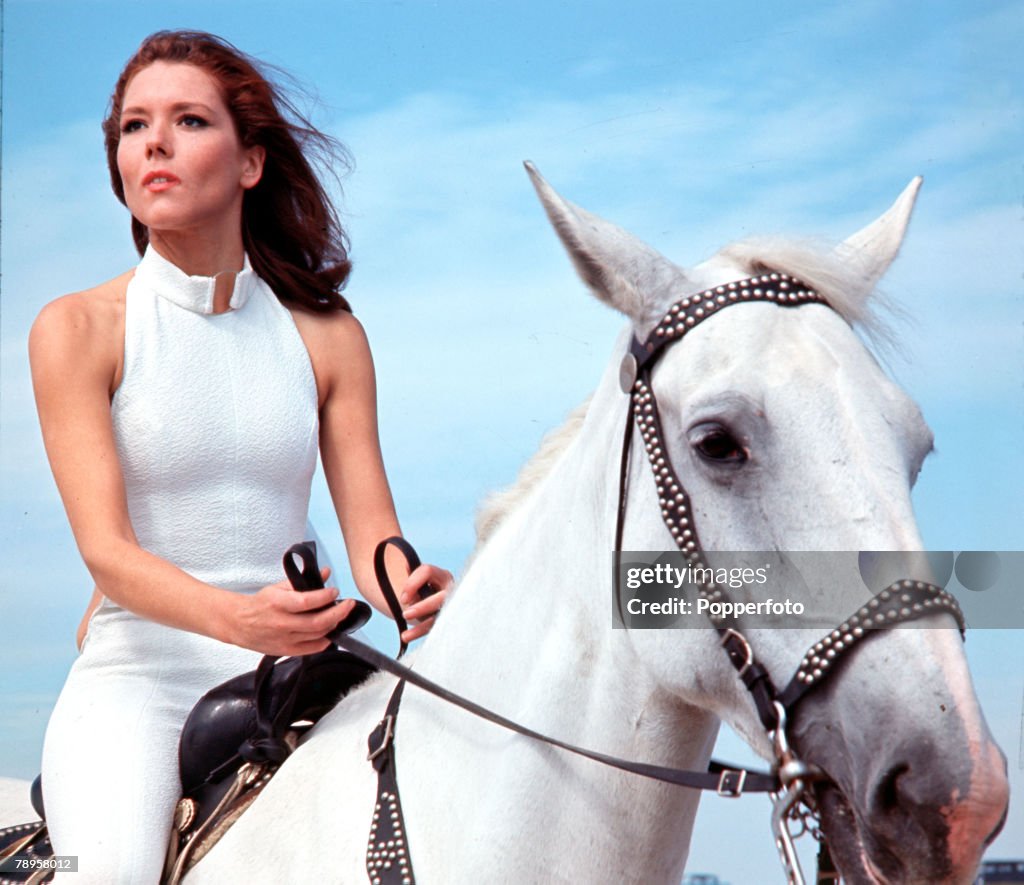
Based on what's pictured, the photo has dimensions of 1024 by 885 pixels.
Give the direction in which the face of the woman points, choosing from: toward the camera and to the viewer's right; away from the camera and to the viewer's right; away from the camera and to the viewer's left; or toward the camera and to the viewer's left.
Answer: toward the camera and to the viewer's left

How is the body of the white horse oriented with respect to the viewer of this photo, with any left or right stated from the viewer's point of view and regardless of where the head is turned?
facing the viewer and to the right of the viewer
